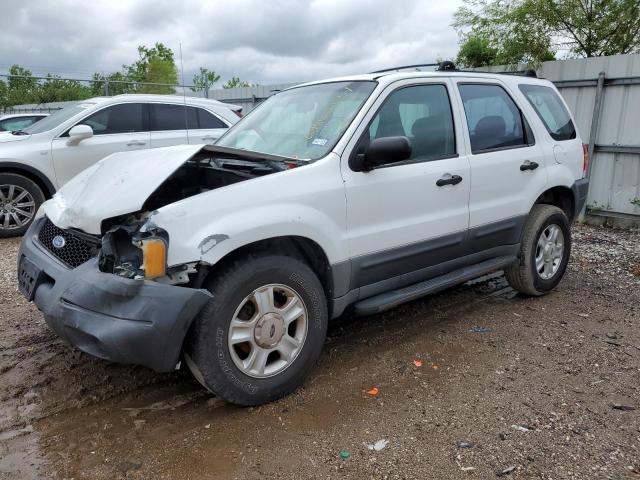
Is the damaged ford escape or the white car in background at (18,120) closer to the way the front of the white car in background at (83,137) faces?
the white car in background

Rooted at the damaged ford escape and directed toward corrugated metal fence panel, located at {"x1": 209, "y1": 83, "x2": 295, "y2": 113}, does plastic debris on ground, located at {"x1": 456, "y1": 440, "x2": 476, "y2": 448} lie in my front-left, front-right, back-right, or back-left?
back-right

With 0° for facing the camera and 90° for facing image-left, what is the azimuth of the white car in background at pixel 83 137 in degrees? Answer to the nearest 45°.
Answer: approximately 90°

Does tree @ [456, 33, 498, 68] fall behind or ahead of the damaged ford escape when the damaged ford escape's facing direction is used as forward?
behind

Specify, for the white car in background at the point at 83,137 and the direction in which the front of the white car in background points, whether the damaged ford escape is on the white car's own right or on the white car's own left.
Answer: on the white car's own left

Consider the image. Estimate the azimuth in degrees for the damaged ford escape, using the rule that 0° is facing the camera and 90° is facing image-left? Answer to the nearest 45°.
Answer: approximately 45°

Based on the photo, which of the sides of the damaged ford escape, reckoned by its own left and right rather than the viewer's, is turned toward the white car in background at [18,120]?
right

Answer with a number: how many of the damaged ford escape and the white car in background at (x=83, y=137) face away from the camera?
0

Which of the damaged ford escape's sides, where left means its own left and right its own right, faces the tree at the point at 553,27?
back

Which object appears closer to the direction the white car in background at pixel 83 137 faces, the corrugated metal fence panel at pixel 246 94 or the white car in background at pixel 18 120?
the white car in background

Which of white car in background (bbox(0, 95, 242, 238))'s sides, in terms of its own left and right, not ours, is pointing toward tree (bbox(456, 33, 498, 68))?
back
